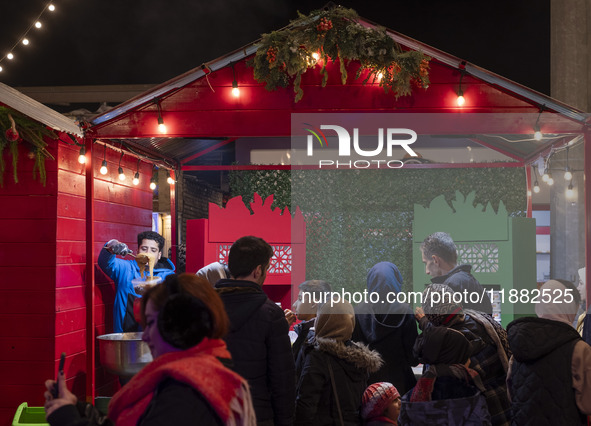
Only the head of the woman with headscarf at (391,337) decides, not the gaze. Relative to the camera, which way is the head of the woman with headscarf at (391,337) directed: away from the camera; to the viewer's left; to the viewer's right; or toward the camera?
away from the camera

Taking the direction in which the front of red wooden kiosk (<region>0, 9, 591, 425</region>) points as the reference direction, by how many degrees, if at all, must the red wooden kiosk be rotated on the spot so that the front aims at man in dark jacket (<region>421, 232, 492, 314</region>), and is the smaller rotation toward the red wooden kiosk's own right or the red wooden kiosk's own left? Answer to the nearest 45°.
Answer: approximately 90° to the red wooden kiosk's own left

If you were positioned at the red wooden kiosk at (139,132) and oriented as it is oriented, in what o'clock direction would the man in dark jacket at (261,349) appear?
The man in dark jacket is roughly at 11 o'clock from the red wooden kiosk.

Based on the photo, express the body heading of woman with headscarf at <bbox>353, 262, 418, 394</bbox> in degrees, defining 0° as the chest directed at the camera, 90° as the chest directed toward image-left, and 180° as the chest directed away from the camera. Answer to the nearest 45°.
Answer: approximately 180°

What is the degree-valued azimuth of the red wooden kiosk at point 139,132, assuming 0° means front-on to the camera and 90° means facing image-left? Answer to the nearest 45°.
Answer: approximately 0°

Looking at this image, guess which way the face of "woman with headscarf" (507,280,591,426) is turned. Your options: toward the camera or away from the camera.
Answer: away from the camera
